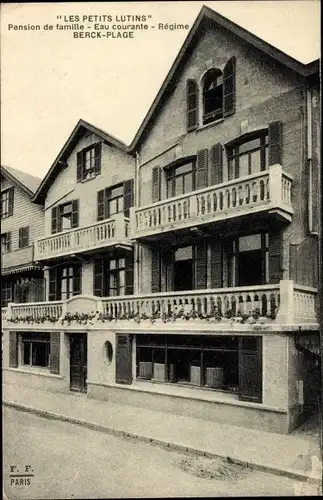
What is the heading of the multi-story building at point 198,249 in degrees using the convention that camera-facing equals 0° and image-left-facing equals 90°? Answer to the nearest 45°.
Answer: approximately 45°

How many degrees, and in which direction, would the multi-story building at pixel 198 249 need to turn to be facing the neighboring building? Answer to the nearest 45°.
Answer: approximately 90° to its right

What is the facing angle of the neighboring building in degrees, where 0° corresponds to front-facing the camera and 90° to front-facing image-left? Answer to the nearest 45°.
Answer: approximately 45°

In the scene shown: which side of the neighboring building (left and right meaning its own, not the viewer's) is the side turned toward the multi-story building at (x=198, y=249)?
left
